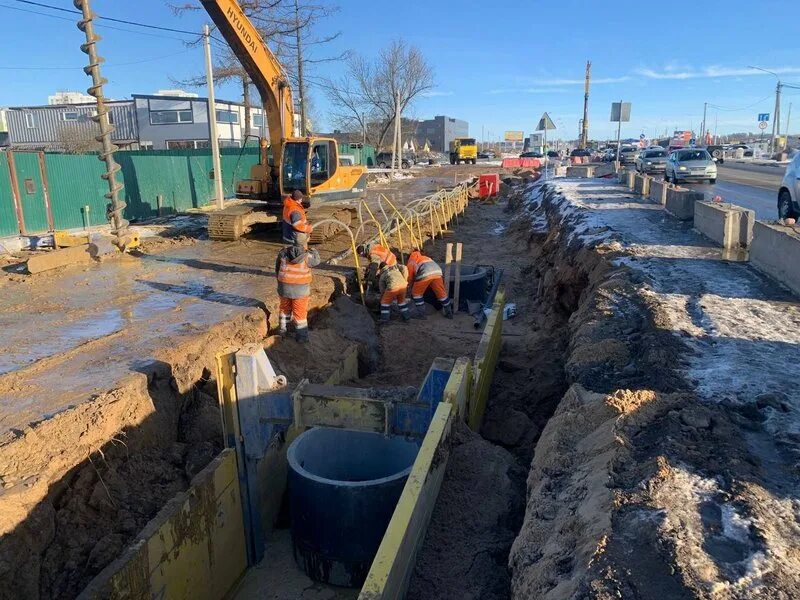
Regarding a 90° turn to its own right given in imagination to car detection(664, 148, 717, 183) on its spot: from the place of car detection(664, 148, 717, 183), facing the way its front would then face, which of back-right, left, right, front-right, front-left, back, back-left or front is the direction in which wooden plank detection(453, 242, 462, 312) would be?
left

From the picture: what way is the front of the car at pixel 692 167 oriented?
toward the camera

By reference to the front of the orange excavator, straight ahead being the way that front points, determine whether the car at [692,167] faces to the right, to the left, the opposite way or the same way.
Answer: the same way

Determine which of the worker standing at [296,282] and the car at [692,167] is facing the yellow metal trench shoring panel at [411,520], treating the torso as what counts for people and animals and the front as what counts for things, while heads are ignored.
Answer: the car

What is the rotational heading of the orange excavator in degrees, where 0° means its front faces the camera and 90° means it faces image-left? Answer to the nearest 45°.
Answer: approximately 45°

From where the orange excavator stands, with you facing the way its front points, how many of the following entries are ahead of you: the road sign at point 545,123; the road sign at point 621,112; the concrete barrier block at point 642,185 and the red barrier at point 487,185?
0

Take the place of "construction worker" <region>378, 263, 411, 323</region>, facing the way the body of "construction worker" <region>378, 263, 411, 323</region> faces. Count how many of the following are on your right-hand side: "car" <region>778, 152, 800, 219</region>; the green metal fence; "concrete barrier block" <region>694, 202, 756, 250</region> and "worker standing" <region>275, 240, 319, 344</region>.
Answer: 2

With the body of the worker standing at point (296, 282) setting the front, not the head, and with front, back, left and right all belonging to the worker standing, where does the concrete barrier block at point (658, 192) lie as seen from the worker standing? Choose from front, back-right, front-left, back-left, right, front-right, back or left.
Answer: front-right

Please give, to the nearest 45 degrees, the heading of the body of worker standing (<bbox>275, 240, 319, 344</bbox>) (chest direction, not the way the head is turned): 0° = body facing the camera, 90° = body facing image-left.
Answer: approximately 180°

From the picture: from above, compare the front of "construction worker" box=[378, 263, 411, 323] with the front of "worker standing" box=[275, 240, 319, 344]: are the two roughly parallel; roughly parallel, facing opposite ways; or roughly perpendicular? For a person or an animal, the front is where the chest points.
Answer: roughly parallel

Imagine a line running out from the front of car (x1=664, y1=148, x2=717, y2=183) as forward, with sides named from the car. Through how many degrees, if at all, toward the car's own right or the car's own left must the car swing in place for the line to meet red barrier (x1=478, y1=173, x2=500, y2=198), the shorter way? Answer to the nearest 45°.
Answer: approximately 90° to the car's own right

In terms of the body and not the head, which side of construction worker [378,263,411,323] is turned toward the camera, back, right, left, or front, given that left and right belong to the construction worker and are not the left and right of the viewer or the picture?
back

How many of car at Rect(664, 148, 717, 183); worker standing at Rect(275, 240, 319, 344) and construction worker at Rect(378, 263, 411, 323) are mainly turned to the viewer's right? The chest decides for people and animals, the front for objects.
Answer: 0

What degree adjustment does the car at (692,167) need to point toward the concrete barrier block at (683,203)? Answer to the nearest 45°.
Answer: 0° — it already faces it

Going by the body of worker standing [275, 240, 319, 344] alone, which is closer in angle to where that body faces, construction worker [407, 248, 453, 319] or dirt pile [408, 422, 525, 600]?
the construction worker
